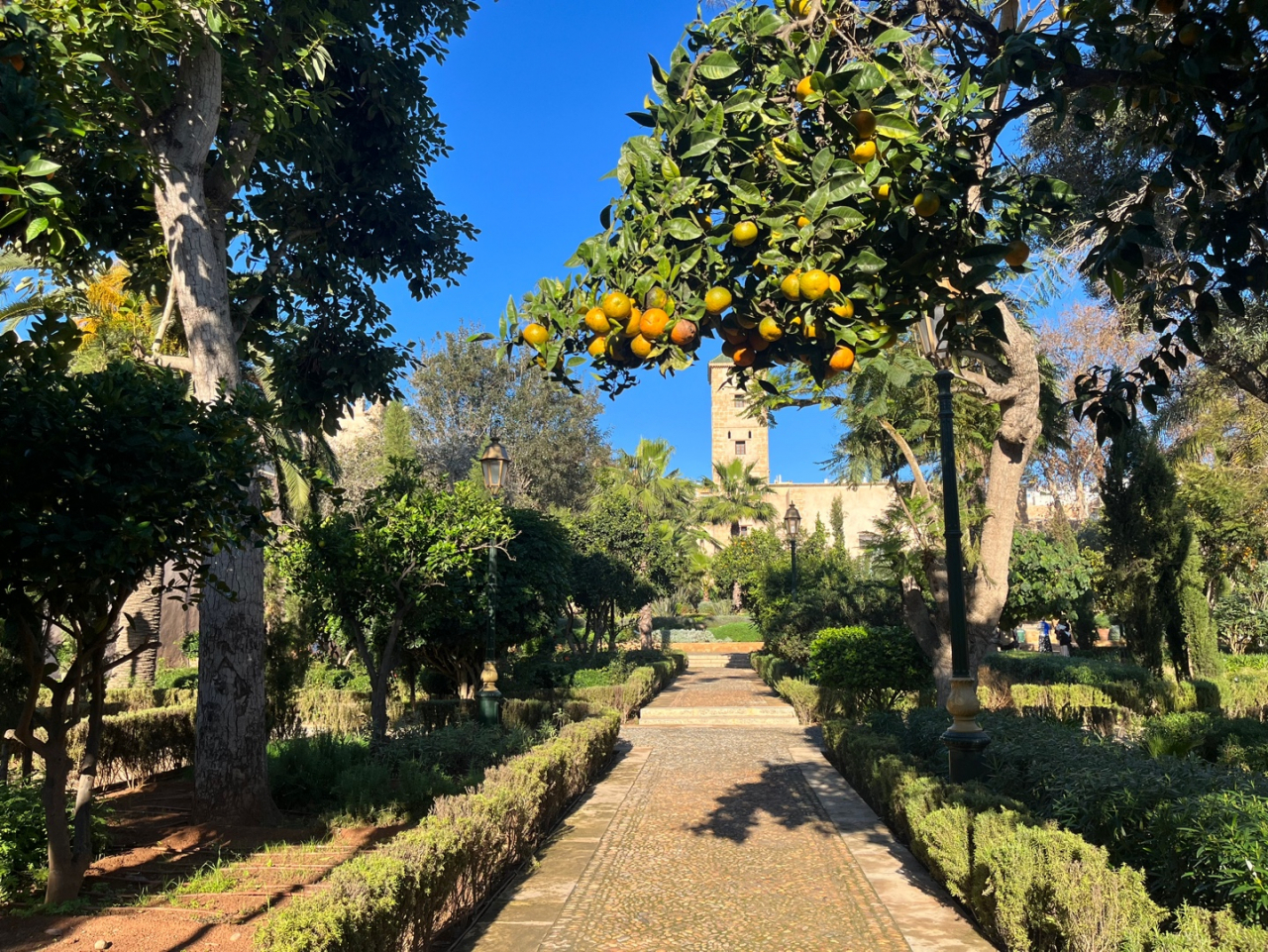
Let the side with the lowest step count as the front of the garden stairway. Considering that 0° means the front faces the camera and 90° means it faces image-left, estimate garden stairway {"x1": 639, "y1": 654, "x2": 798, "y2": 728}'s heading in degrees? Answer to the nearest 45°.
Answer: approximately 0°

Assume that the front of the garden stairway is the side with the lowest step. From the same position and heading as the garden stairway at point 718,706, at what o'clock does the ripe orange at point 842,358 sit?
The ripe orange is roughly at 12 o'clock from the garden stairway.

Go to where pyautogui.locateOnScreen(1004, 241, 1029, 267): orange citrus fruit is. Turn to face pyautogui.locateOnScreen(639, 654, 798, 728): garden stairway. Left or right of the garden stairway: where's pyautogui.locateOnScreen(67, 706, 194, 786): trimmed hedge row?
left

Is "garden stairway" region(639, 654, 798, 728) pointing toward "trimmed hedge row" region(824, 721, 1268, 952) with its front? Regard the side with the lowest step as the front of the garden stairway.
yes

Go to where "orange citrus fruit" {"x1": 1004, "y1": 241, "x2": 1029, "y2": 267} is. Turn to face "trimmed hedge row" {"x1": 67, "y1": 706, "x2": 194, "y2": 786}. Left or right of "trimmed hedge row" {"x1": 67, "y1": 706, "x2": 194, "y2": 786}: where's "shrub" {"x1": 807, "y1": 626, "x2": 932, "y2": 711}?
right

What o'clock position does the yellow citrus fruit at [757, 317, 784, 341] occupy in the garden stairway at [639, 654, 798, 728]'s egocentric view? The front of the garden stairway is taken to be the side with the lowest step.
The yellow citrus fruit is roughly at 12 o'clock from the garden stairway.

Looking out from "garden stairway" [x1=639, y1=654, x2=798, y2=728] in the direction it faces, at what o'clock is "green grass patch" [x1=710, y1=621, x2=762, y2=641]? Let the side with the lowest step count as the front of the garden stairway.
The green grass patch is roughly at 6 o'clock from the garden stairway.

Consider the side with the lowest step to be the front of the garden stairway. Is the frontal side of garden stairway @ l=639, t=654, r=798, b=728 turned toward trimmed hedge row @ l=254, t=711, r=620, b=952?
yes
